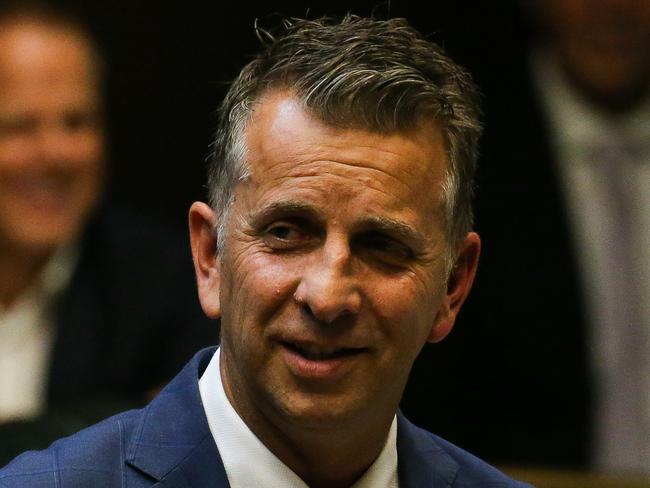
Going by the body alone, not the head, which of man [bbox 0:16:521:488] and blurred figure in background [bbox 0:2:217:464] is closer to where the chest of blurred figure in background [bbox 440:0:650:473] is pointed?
the man

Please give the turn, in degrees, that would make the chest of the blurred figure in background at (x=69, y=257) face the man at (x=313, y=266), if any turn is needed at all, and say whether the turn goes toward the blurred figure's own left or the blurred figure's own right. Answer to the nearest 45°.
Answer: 0° — they already face them

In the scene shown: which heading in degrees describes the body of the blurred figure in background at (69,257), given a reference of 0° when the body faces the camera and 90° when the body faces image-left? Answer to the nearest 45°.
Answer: approximately 0°

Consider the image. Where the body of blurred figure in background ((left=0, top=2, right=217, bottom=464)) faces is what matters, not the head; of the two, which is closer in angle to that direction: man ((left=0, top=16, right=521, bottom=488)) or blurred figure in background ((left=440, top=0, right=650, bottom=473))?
the man

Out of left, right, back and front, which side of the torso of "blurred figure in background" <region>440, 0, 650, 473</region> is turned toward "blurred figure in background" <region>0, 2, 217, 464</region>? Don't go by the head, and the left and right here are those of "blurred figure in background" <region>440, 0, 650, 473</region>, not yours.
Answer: right

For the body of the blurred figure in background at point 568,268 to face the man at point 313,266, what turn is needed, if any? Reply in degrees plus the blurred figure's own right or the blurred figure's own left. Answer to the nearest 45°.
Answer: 0° — they already face them

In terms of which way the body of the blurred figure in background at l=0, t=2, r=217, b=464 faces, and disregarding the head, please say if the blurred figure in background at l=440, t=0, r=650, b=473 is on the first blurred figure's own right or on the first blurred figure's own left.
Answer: on the first blurred figure's own left

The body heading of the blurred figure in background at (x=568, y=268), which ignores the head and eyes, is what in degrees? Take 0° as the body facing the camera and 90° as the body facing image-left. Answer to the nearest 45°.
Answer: approximately 0°
